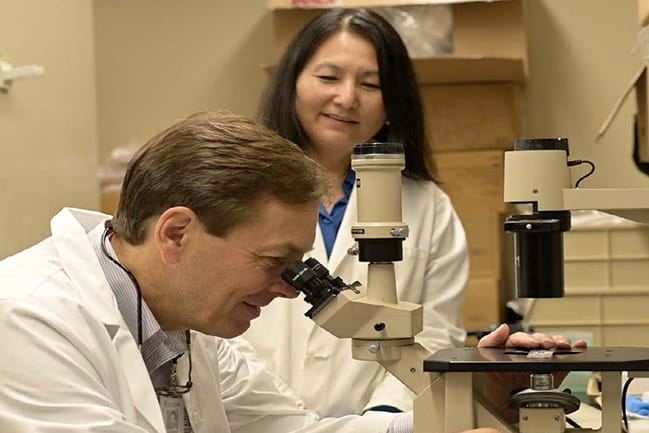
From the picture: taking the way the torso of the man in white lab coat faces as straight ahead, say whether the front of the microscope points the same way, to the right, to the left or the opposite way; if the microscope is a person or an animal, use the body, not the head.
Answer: the opposite way

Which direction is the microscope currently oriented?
to the viewer's left

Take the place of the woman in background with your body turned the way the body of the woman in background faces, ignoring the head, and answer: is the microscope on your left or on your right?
on your left

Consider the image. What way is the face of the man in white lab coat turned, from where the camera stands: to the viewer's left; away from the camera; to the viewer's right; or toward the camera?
to the viewer's right

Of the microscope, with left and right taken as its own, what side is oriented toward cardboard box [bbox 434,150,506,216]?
right

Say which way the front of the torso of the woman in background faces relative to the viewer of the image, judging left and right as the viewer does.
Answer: facing the viewer and to the left of the viewer

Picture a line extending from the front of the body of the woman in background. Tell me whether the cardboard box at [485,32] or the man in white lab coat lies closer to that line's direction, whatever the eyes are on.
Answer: the man in white lab coat

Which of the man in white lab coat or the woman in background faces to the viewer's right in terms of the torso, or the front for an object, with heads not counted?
the man in white lab coat

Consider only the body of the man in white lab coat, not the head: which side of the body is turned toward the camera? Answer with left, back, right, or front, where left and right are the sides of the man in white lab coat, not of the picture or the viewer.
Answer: right

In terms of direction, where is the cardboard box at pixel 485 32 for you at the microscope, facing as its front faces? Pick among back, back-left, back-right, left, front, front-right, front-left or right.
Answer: right

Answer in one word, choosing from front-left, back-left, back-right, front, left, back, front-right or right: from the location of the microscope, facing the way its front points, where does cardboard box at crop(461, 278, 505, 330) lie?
right

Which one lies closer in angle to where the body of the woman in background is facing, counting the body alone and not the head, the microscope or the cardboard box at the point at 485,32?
the microscope
